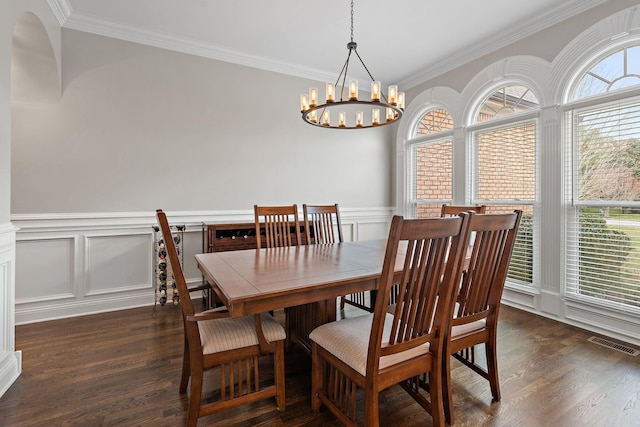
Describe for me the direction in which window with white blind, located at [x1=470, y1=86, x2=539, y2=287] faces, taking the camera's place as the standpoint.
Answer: facing the viewer and to the left of the viewer

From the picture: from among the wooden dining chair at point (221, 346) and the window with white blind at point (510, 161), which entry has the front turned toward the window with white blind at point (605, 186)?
the wooden dining chair

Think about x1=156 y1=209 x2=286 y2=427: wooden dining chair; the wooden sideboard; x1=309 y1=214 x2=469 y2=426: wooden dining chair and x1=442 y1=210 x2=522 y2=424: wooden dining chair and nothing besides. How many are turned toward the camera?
1

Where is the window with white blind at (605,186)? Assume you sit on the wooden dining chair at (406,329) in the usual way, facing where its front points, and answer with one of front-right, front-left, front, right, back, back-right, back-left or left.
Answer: right

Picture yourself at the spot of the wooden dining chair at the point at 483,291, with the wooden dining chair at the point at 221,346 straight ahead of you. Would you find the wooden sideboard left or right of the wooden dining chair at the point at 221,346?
right

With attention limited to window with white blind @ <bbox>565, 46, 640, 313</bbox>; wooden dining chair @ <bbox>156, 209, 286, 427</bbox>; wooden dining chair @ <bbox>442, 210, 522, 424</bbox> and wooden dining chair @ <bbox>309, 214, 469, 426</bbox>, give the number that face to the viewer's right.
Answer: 1

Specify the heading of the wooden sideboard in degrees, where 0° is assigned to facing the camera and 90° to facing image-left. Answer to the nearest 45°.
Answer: approximately 0°

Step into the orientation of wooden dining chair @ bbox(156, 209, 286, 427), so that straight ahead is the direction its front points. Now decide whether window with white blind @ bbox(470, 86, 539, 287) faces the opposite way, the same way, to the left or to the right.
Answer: the opposite way

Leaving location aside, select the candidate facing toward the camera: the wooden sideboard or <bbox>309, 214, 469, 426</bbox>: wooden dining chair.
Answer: the wooden sideboard

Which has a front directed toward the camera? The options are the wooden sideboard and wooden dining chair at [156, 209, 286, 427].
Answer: the wooden sideboard

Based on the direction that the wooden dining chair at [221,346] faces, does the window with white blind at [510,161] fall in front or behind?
in front

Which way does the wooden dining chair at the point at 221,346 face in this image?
to the viewer's right

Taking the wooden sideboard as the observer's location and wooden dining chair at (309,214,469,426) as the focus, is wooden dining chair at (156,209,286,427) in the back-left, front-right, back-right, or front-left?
front-right

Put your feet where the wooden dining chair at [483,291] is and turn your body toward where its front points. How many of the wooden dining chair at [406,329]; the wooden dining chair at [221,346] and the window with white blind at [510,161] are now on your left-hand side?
2

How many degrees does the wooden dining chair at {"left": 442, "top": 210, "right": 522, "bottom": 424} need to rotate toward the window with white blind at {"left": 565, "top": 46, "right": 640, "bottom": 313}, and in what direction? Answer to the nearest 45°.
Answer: approximately 90° to its right

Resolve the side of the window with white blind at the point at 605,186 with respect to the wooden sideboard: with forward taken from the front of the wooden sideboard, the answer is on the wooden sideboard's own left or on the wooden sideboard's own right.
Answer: on the wooden sideboard's own left

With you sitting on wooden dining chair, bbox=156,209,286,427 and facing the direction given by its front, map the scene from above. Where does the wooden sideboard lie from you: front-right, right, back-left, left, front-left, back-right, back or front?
left

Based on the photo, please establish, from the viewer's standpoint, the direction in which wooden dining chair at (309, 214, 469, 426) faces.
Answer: facing away from the viewer and to the left of the viewer

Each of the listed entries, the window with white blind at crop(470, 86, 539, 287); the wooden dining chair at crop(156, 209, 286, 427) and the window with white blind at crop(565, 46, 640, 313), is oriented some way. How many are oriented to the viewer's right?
1
